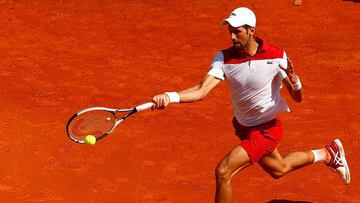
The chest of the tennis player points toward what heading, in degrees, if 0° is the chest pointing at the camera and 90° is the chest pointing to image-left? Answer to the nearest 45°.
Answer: approximately 45°

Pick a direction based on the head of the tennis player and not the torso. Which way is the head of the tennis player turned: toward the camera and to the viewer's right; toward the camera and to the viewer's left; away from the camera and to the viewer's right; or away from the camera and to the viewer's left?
toward the camera and to the viewer's left
